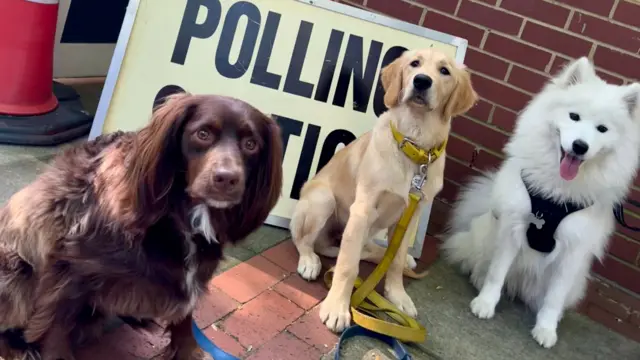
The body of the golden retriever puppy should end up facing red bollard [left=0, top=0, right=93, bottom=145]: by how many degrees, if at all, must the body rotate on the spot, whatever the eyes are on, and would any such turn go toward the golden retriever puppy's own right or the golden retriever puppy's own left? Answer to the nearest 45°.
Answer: approximately 135° to the golden retriever puppy's own right

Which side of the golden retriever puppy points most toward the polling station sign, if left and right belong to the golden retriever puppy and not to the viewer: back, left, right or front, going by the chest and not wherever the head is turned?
back

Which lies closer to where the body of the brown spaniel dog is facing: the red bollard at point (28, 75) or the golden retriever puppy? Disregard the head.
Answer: the golden retriever puppy

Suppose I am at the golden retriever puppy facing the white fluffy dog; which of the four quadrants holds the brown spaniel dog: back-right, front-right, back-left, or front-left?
back-right

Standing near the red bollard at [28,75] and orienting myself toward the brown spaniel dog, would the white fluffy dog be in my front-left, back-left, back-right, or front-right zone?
front-left

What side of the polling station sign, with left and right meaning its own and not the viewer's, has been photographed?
front

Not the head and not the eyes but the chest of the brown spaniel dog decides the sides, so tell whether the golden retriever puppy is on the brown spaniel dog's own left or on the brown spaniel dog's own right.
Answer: on the brown spaniel dog's own left

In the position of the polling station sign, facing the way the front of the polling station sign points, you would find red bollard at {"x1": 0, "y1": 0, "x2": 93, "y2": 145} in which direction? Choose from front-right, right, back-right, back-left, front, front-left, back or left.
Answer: right

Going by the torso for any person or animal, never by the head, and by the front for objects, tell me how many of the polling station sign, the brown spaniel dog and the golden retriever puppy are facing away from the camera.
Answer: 0

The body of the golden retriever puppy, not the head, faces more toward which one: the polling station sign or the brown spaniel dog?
the brown spaniel dog

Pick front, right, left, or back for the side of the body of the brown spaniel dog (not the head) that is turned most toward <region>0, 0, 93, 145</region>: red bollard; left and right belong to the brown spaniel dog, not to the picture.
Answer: back

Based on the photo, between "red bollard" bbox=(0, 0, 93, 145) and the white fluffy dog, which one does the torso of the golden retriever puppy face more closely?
the white fluffy dog

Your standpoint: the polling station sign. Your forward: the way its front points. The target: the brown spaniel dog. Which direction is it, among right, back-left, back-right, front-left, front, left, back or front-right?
front

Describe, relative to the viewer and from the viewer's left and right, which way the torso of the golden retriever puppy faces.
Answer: facing the viewer and to the right of the viewer

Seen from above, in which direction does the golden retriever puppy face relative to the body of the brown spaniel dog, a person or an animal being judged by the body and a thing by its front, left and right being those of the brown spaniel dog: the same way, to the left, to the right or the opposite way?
the same way

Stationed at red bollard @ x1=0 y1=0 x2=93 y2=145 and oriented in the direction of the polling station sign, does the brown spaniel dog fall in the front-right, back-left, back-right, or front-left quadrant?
front-right
